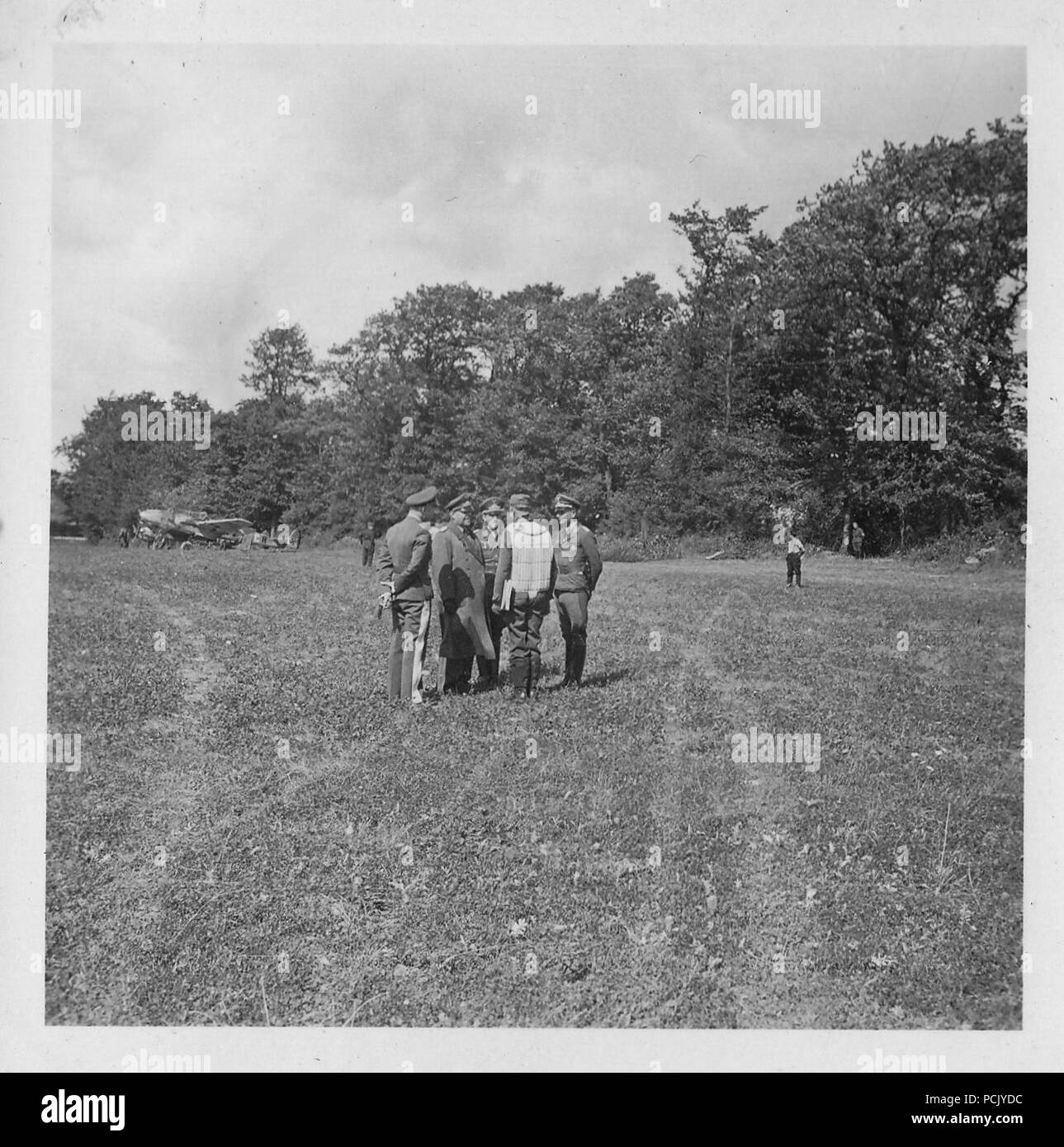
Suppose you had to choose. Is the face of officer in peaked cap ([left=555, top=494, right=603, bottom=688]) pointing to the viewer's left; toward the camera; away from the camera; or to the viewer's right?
to the viewer's left

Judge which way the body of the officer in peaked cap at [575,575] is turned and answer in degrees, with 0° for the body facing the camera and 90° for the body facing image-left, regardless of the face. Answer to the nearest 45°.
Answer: approximately 45°

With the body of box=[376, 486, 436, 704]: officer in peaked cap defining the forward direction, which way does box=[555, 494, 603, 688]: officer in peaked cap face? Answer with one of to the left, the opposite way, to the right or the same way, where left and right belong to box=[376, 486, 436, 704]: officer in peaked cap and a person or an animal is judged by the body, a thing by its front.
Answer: the opposite way

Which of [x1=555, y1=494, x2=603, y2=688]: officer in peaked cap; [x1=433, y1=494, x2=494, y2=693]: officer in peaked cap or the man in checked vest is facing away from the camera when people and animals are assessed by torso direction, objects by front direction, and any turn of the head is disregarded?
the man in checked vest

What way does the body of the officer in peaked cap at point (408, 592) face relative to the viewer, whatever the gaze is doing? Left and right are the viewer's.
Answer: facing away from the viewer and to the right of the viewer

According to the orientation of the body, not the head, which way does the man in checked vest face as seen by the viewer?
away from the camera

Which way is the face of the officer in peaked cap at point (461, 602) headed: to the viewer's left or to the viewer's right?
to the viewer's right
